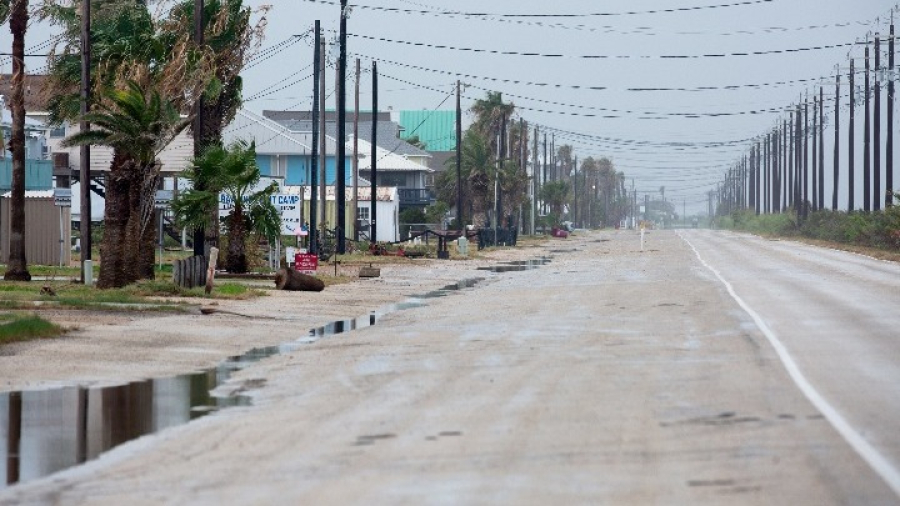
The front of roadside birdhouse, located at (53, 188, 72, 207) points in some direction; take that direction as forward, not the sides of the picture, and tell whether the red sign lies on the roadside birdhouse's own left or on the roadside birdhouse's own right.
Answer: on the roadside birdhouse's own left

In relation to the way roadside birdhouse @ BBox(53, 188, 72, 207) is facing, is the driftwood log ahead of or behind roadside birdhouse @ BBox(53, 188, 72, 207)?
ahead

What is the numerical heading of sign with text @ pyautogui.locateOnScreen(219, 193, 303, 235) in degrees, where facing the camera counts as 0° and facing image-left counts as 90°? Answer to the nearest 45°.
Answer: approximately 0°

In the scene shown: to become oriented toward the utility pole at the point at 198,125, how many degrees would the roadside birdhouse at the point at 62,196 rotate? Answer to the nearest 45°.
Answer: approximately 45° to its left

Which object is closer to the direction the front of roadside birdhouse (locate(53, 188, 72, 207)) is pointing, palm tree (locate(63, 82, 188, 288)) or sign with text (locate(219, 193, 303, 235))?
the palm tree

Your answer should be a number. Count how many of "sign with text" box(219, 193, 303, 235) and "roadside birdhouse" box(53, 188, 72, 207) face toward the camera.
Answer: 2
